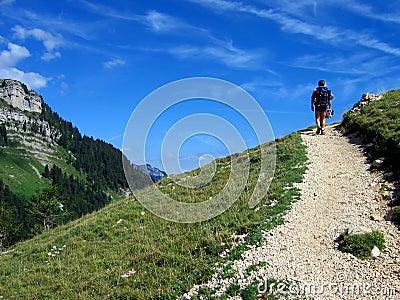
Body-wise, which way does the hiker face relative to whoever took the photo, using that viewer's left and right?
facing away from the viewer

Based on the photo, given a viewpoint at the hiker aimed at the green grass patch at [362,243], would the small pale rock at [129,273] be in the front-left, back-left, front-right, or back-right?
front-right

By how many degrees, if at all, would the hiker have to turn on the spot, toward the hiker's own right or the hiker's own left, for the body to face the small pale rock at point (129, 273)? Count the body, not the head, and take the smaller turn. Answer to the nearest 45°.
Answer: approximately 135° to the hiker's own left

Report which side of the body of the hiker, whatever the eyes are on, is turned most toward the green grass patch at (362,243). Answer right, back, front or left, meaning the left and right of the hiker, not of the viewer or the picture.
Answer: back

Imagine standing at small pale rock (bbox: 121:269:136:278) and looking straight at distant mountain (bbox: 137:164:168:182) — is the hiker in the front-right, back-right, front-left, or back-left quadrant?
front-right

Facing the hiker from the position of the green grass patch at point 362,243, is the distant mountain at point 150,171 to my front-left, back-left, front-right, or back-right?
front-left
